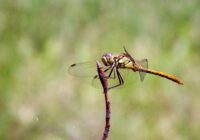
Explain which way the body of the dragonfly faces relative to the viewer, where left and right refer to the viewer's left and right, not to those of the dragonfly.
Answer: facing to the left of the viewer
